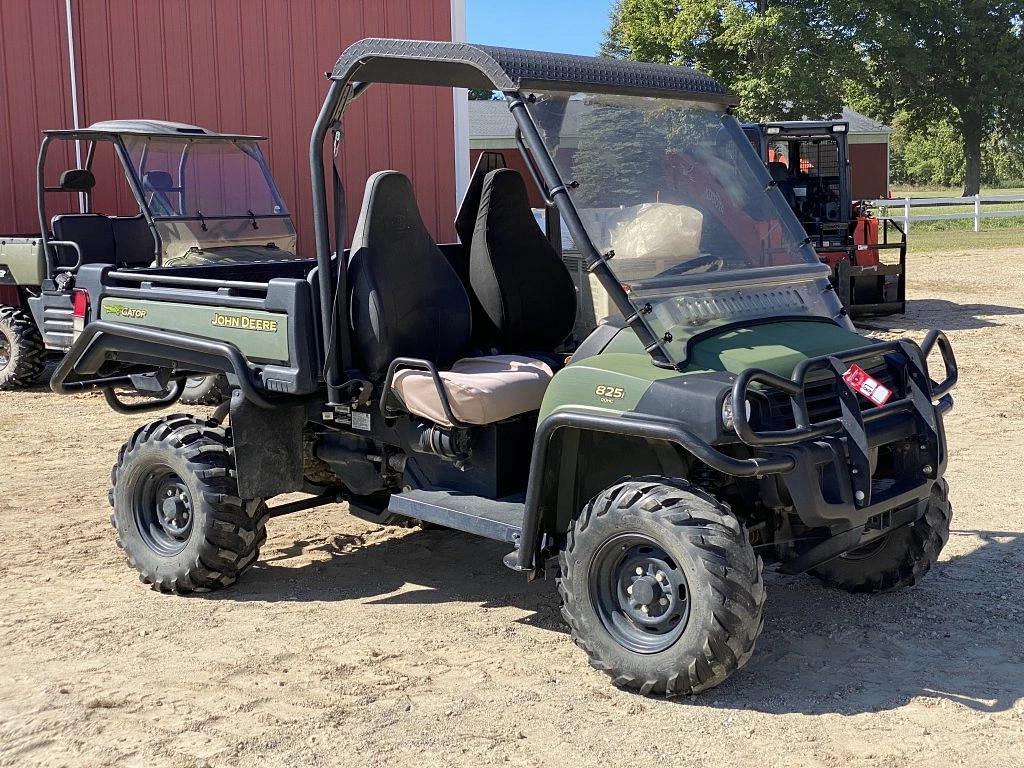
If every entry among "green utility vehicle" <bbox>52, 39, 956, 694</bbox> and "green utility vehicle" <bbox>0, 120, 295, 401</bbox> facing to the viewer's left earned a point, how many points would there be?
0

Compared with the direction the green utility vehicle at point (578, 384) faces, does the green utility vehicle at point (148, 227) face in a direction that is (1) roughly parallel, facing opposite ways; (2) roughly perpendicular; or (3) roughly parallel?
roughly parallel

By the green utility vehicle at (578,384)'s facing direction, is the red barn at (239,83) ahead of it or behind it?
behind

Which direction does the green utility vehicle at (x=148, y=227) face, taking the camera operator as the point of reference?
facing the viewer and to the right of the viewer

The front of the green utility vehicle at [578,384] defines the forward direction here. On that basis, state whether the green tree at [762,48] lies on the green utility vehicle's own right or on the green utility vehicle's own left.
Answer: on the green utility vehicle's own left

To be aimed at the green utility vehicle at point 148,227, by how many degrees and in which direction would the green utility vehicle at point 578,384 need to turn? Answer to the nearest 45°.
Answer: approximately 180°

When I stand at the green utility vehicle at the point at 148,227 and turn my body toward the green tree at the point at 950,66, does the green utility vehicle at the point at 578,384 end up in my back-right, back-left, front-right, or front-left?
back-right

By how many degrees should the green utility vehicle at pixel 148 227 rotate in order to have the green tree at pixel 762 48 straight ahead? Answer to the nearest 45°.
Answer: approximately 90° to its left

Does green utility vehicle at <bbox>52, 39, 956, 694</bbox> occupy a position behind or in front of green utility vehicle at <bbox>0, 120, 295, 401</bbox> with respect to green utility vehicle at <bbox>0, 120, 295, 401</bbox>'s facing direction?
in front

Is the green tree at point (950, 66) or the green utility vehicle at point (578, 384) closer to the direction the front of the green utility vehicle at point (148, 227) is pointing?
the green utility vehicle at point (578, 384)

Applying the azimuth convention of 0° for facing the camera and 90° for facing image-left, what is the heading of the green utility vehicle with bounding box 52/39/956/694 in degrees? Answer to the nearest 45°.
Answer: approximately 315°

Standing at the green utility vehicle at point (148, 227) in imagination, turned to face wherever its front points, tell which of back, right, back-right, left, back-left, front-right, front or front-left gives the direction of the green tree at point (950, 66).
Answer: left

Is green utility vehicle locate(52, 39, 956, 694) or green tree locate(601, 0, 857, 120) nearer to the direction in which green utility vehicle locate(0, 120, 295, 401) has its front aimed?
the green utility vehicle locate(52, 39, 956, 694)

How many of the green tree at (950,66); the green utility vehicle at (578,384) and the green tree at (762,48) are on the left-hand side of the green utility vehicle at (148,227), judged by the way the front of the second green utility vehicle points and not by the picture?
2

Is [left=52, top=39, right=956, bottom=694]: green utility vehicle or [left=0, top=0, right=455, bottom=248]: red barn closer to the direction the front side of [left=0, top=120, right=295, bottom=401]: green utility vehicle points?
the [left=52, top=39, right=956, bottom=694]: green utility vehicle
